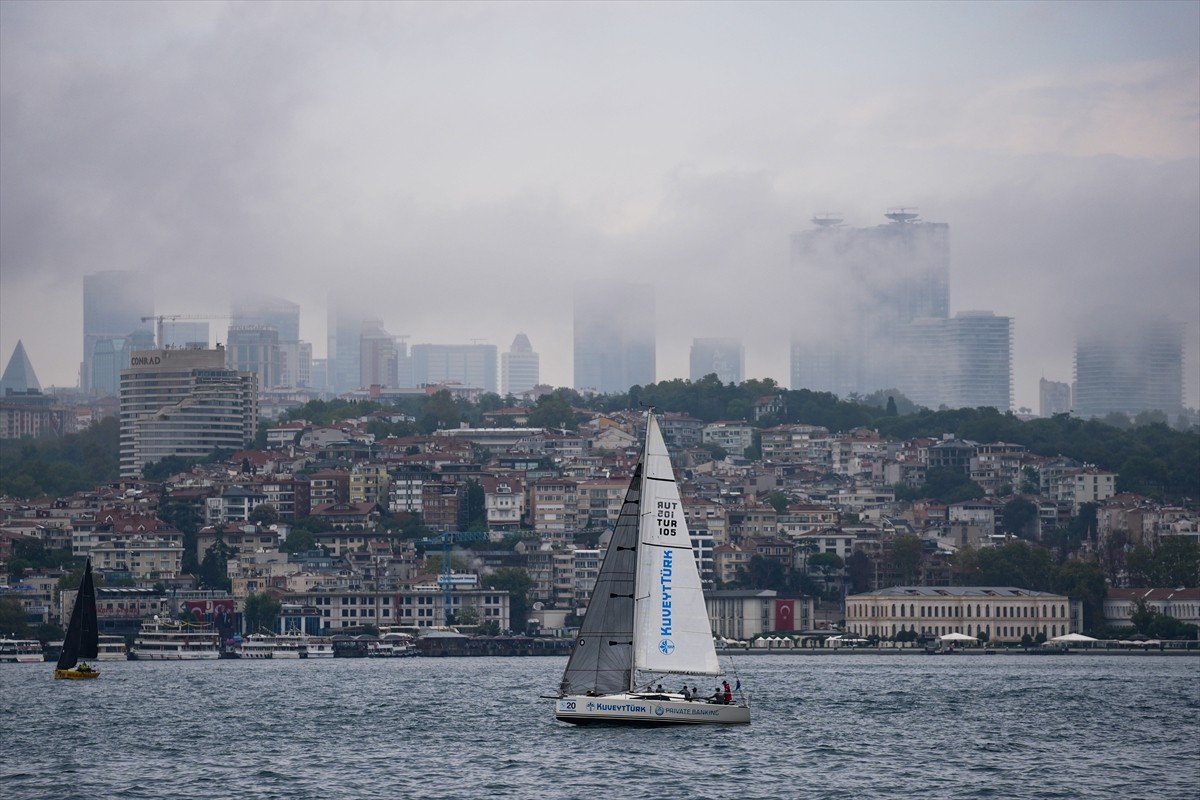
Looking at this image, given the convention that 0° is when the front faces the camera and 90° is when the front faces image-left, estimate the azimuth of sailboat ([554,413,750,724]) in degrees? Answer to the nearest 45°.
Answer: approximately 90°
